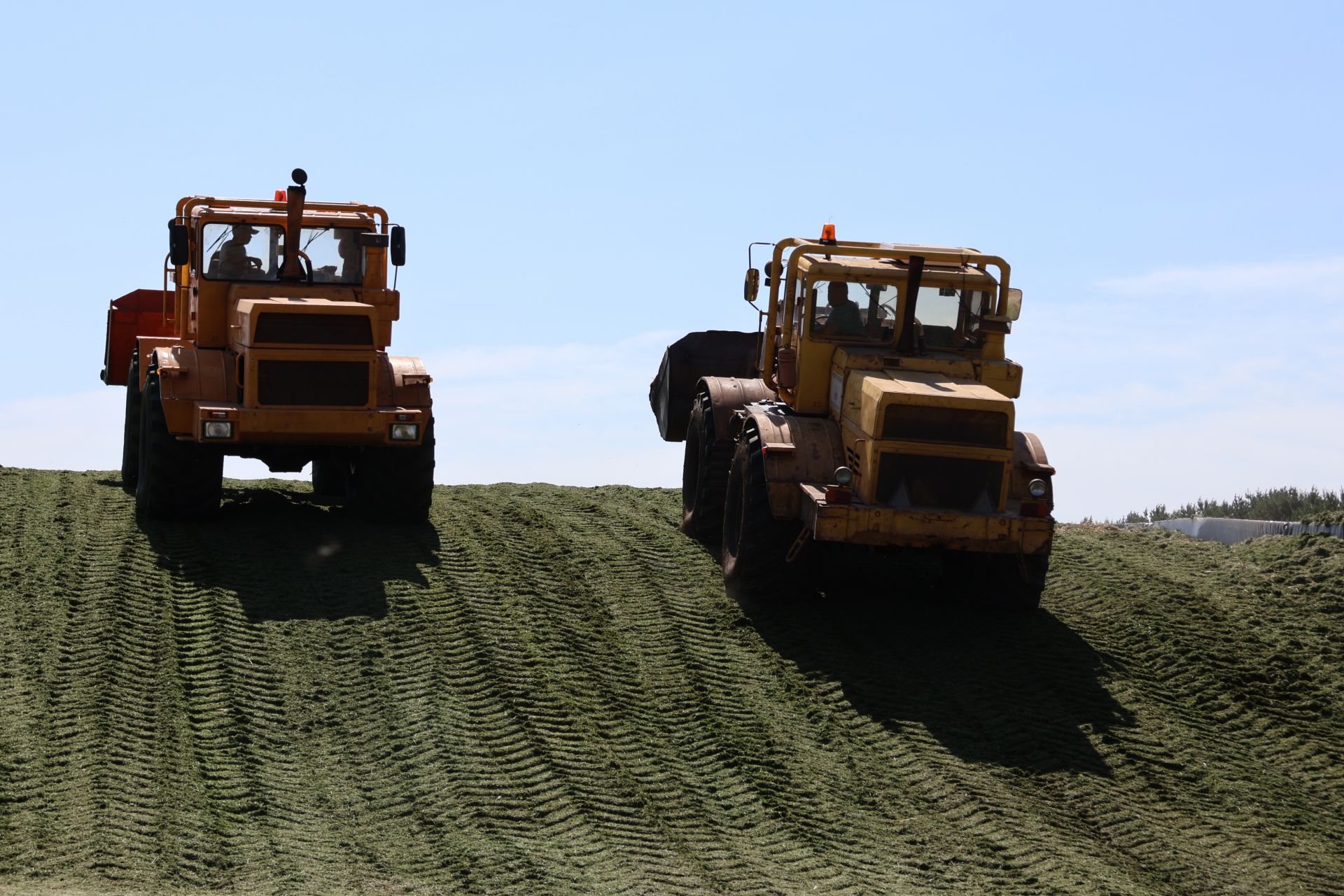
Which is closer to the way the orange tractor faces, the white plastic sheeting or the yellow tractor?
the yellow tractor

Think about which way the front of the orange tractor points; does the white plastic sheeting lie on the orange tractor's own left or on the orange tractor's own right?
on the orange tractor's own left

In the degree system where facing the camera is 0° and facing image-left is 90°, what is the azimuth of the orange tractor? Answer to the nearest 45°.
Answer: approximately 0°

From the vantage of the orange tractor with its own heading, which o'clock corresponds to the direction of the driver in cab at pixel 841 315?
The driver in cab is roughly at 10 o'clock from the orange tractor.

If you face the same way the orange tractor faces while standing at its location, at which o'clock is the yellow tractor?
The yellow tractor is roughly at 10 o'clock from the orange tractor.
